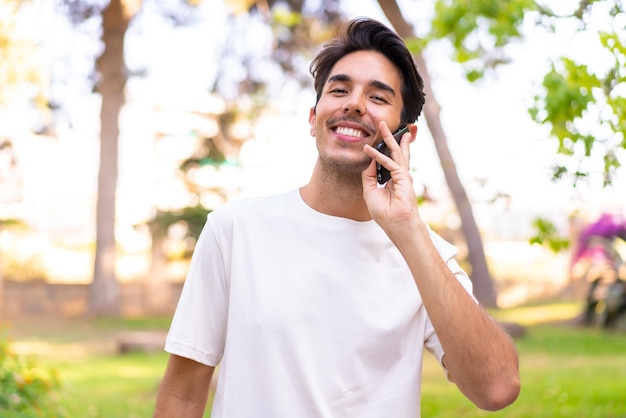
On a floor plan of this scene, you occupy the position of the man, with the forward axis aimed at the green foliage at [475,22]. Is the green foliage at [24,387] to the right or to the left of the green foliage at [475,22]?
left

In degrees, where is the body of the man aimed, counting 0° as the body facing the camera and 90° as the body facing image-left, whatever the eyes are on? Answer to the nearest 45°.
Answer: approximately 0°

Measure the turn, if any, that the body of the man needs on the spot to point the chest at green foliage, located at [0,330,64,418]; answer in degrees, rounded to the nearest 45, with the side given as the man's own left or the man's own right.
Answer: approximately 135° to the man's own right

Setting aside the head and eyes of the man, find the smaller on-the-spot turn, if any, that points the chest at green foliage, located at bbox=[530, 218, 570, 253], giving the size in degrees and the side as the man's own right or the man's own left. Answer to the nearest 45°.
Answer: approximately 135° to the man's own left

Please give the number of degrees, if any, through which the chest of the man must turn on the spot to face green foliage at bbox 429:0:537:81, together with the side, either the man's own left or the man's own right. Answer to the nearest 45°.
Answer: approximately 180°
